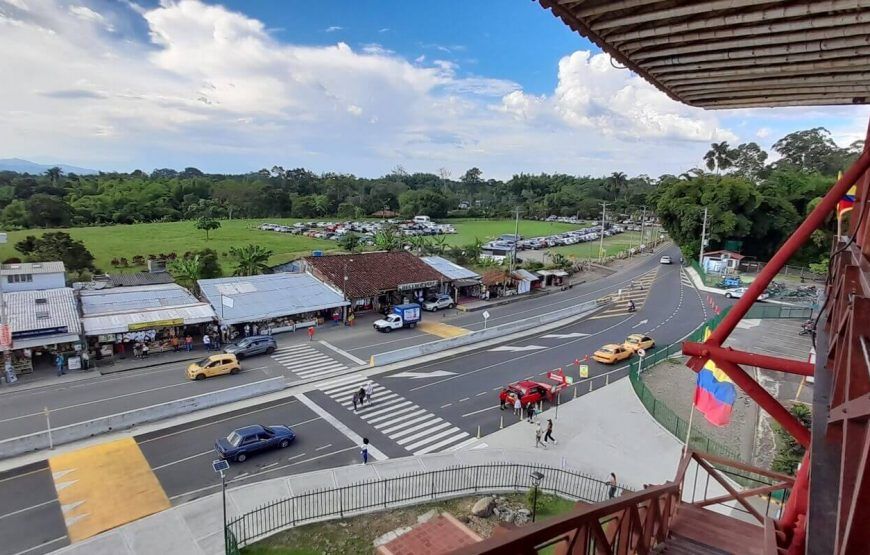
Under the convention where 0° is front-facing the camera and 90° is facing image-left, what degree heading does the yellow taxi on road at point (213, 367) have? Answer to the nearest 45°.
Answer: approximately 45°

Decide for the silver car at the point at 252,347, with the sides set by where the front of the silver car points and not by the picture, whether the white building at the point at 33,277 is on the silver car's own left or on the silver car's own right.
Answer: on the silver car's own right

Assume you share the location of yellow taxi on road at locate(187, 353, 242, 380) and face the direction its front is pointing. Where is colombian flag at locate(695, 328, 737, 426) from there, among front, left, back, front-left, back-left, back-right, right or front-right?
left

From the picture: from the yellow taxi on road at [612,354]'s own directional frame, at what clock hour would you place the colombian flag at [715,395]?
The colombian flag is roughly at 4 o'clock from the yellow taxi on road.

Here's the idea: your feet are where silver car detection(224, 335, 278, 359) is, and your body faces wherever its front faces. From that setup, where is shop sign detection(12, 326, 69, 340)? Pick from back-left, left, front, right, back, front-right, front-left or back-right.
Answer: front-right

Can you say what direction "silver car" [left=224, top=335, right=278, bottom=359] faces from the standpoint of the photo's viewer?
facing the viewer and to the left of the viewer

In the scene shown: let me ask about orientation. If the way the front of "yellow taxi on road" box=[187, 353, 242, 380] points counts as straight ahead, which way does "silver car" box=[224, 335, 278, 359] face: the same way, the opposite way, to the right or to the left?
the same way

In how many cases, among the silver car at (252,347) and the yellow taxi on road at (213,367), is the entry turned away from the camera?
0

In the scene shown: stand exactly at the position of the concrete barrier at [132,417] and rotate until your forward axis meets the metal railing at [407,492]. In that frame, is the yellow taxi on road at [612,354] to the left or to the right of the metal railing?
left
